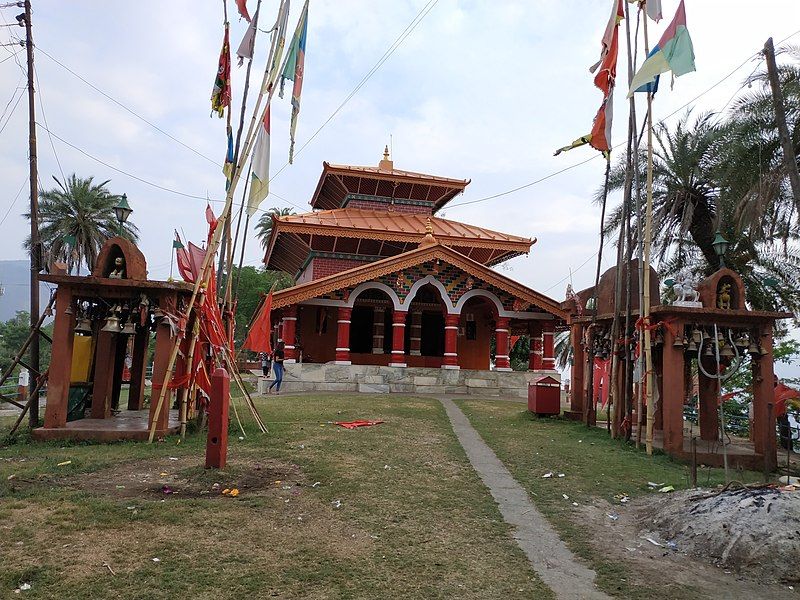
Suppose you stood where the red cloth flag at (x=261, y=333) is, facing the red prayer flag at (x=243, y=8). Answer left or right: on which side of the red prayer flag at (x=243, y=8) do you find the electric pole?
right

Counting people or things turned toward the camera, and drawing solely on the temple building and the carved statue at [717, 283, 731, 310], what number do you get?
2

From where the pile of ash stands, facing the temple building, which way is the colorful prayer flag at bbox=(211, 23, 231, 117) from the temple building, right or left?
left

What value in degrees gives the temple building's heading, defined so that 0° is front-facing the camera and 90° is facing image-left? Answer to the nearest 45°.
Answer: approximately 0°

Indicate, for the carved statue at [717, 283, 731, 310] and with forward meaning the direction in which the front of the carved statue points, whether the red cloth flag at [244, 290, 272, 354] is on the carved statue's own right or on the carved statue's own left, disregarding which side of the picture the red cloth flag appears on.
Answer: on the carved statue's own right

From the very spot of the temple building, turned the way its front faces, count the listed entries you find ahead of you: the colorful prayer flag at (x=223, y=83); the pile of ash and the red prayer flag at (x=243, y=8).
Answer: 3

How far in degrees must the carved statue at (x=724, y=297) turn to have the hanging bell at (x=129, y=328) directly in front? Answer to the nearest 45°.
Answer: approximately 45° to its right

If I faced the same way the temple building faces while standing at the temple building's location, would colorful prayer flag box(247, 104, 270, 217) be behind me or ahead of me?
ahead

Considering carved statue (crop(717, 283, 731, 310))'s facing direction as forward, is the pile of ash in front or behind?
in front

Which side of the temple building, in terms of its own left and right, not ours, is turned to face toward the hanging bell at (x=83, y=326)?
front

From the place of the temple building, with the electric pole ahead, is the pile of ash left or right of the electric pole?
left

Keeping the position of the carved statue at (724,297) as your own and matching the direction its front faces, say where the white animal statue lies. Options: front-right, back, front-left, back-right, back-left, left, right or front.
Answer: front-right
